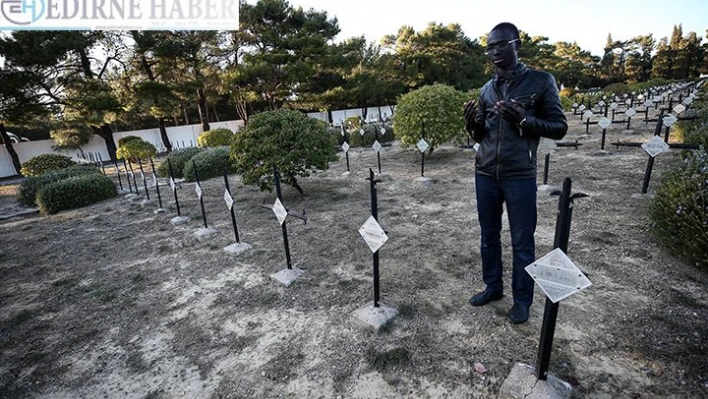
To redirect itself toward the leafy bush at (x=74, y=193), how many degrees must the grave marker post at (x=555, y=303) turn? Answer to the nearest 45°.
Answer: approximately 90° to its right

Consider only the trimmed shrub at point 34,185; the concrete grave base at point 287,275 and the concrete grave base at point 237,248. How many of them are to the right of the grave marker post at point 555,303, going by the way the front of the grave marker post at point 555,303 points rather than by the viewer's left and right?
3

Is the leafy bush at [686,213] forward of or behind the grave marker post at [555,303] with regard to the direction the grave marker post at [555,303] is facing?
behind

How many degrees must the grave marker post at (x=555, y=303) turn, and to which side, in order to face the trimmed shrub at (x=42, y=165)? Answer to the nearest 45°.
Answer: approximately 90° to its right

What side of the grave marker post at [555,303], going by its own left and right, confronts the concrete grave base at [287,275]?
right

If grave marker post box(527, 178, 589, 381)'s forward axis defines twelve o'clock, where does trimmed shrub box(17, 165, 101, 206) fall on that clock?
The trimmed shrub is roughly at 3 o'clock from the grave marker post.

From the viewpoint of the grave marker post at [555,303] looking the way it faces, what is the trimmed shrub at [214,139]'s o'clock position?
The trimmed shrub is roughly at 4 o'clock from the grave marker post.

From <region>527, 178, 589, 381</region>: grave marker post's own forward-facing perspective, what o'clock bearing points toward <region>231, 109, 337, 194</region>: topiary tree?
The topiary tree is roughly at 4 o'clock from the grave marker post.

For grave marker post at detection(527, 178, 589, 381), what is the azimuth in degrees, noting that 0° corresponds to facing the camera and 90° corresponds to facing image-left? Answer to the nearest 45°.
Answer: approximately 0°

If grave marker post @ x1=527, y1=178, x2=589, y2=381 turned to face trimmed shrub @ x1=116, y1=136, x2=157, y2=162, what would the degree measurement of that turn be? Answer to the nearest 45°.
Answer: approximately 90° to its right
